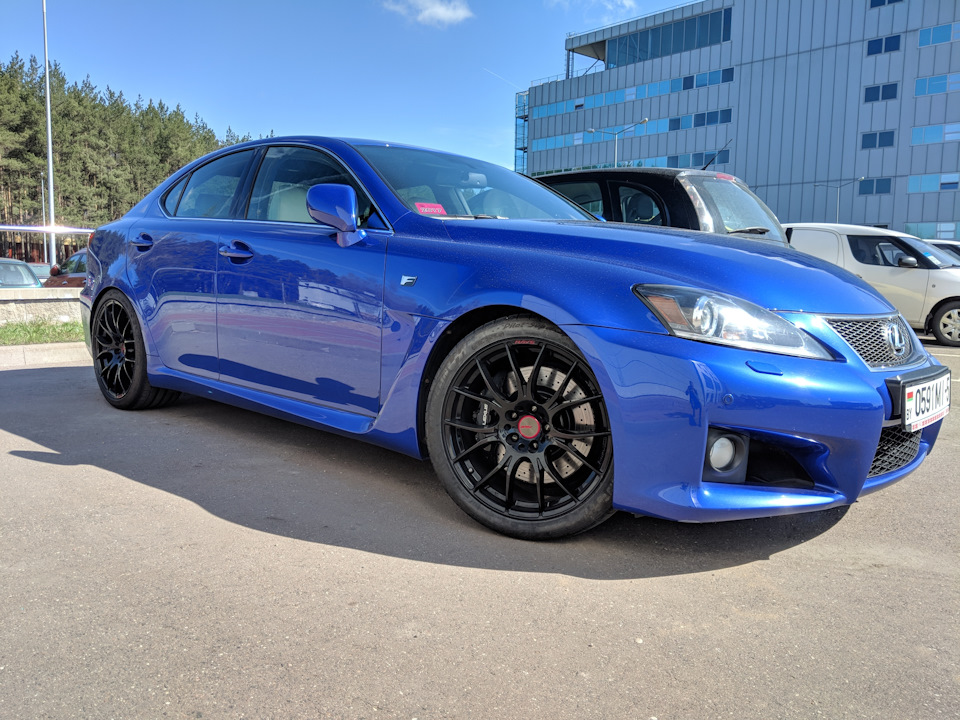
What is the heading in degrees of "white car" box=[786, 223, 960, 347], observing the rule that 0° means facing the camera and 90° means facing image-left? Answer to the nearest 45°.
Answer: approximately 270°

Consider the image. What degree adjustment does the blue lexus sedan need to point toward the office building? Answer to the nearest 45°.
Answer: approximately 135° to its left

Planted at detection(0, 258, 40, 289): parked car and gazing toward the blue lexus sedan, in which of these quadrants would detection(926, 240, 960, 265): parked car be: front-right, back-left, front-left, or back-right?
front-left

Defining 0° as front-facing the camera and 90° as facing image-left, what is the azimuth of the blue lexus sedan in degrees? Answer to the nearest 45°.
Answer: approximately 315°

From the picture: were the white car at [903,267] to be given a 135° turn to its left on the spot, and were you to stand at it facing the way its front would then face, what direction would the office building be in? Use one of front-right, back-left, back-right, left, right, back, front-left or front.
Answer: front-right

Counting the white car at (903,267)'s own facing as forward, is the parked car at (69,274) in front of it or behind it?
behind

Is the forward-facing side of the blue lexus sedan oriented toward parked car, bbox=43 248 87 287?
no

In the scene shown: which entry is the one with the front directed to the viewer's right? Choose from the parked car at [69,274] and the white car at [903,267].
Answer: the white car

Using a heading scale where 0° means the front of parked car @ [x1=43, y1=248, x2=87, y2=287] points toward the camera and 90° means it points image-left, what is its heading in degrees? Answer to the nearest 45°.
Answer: approximately 90°

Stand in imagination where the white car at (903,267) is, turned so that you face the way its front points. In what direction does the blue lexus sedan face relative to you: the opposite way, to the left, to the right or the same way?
the same way
